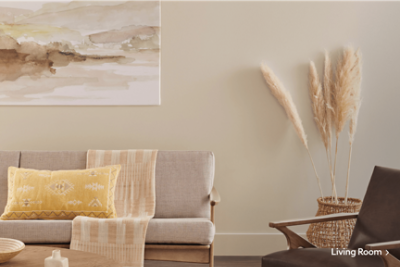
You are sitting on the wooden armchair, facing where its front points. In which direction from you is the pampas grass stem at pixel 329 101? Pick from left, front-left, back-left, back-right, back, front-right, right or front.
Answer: back-right

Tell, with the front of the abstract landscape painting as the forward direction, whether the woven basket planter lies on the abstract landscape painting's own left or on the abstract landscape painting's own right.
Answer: on the abstract landscape painting's own left

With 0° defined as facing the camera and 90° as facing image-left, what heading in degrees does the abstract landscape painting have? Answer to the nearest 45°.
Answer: approximately 0°

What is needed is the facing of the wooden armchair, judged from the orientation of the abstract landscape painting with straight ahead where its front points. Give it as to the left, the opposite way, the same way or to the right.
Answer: to the right

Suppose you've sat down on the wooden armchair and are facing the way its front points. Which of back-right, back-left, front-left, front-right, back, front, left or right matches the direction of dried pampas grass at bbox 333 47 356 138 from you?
back-right

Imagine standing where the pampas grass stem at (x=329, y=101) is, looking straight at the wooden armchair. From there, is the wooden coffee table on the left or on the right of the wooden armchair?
right

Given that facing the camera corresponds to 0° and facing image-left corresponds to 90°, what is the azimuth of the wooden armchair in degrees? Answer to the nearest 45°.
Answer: approximately 45°

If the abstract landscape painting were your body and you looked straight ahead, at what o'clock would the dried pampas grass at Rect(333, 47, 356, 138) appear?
The dried pampas grass is roughly at 10 o'clock from the abstract landscape painting.

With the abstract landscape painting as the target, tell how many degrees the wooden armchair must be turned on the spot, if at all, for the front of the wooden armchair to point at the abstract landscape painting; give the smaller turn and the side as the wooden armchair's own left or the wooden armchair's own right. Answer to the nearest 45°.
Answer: approximately 45° to the wooden armchair's own right

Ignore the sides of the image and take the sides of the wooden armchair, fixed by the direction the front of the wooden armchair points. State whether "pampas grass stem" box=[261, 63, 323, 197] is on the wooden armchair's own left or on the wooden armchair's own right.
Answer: on the wooden armchair's own right

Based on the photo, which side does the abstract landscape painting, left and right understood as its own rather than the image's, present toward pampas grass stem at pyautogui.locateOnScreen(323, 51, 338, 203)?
left

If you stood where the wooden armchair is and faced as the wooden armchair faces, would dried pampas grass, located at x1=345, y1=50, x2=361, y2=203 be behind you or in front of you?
behind
